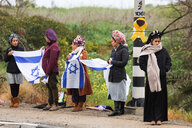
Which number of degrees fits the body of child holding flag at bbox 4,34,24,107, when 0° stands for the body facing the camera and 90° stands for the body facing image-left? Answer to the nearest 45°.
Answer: approximately 0°

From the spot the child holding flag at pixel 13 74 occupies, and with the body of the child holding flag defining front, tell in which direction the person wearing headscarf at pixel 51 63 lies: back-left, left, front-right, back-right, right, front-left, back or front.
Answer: front-left

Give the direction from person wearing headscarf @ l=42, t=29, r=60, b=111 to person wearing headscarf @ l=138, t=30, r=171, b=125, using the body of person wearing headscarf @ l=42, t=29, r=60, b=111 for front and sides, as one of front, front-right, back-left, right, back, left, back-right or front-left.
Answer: back-left

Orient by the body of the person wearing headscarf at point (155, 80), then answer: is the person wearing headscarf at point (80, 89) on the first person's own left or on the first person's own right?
on the first person's own right

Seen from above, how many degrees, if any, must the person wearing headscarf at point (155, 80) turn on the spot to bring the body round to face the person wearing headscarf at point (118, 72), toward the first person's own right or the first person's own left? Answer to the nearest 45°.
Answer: approximately 135° to the first person's own right
